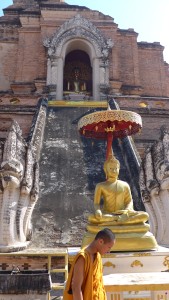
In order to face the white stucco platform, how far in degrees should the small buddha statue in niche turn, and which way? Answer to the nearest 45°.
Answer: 0° — it already faces it

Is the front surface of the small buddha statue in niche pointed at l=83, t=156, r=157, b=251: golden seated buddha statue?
yes

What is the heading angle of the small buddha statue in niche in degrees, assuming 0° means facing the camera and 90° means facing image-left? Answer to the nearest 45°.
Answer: approximately 0°

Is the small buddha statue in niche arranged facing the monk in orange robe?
yes

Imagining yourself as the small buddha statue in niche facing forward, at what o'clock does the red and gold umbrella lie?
The red and gold umbrella is roughly at 12 o'clock from the small buddha statue in niche.
